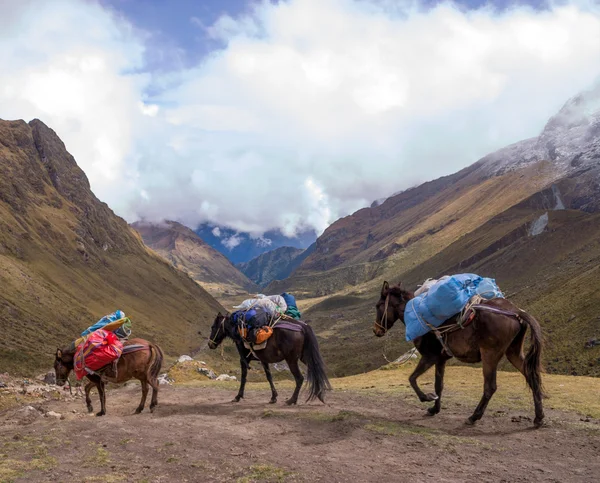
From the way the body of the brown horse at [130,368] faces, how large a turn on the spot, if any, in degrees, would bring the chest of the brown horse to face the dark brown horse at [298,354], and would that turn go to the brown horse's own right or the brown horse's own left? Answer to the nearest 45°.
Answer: approximately 180°

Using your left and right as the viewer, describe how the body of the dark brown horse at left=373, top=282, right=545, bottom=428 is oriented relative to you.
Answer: facing away from the viewer and to the left of the viewer

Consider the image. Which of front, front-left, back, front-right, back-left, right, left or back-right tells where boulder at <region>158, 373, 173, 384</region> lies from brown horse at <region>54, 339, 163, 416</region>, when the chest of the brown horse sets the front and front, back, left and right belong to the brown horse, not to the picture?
right

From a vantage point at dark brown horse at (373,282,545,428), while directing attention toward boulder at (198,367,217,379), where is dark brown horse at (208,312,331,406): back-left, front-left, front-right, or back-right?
front-left

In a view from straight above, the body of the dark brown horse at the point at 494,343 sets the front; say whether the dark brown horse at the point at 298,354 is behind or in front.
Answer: in front

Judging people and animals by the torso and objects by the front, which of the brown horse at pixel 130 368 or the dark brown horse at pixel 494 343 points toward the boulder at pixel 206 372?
the dark brown horse

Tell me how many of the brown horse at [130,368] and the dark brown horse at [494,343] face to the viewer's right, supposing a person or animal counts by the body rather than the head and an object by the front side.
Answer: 0

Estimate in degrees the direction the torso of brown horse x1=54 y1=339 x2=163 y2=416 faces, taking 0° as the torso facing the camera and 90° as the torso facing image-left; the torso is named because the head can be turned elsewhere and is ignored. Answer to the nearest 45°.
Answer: approximately 90°
